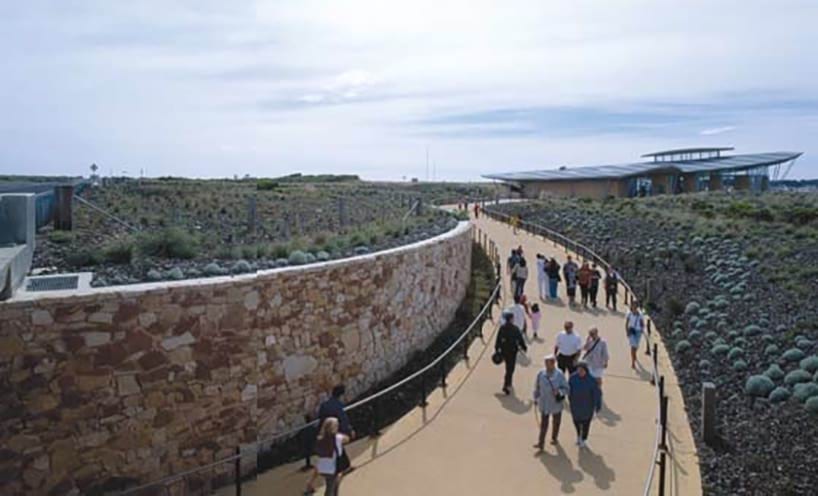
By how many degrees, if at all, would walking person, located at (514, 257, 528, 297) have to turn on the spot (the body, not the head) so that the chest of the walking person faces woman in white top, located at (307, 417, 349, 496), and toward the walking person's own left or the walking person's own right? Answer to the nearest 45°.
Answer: approximately 180°

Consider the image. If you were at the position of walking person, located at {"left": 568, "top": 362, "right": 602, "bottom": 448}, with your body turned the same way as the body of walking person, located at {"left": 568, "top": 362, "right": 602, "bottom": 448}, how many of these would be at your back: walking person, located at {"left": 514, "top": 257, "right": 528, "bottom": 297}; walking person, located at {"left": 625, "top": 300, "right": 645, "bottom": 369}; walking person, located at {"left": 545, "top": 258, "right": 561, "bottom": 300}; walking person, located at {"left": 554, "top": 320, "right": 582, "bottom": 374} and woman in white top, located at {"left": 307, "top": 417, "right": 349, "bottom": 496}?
4

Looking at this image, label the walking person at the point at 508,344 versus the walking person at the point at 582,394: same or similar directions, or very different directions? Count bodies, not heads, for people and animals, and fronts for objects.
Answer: very different directions

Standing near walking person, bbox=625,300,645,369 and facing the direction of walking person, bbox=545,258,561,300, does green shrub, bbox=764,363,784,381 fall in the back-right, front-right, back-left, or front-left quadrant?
back-right

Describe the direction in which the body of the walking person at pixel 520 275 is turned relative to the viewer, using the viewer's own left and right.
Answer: facing away from the viewer

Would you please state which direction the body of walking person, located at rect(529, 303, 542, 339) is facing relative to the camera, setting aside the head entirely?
away from the camera

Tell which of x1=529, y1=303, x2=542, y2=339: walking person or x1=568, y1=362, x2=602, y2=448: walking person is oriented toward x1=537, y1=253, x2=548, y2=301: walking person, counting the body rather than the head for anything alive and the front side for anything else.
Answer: x1=529, y1=303, x2=542, y2=339: walking person

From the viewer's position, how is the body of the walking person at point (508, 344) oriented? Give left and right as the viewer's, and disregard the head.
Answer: facing away from the viewer

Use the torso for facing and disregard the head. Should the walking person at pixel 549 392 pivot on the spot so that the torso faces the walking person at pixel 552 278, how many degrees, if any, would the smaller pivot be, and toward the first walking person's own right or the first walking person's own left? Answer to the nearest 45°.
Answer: approximately 180°

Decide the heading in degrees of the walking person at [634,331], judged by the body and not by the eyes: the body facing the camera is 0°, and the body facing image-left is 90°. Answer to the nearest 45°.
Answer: approximately 0°

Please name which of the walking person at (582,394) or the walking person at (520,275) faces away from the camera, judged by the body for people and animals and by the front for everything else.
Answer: the walking person at (520,275)
